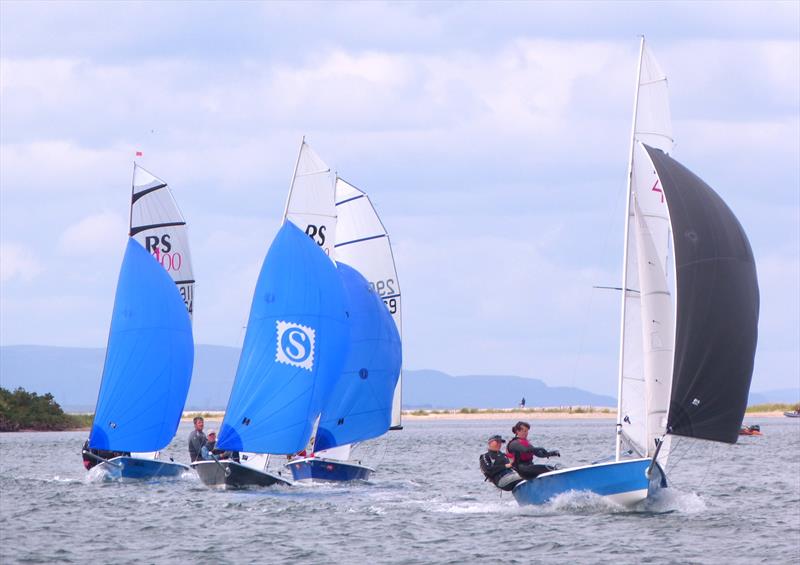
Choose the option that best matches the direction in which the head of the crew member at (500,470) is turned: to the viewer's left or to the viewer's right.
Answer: to the viewer's right

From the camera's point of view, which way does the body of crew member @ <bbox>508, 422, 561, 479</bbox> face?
to the viewer's right
